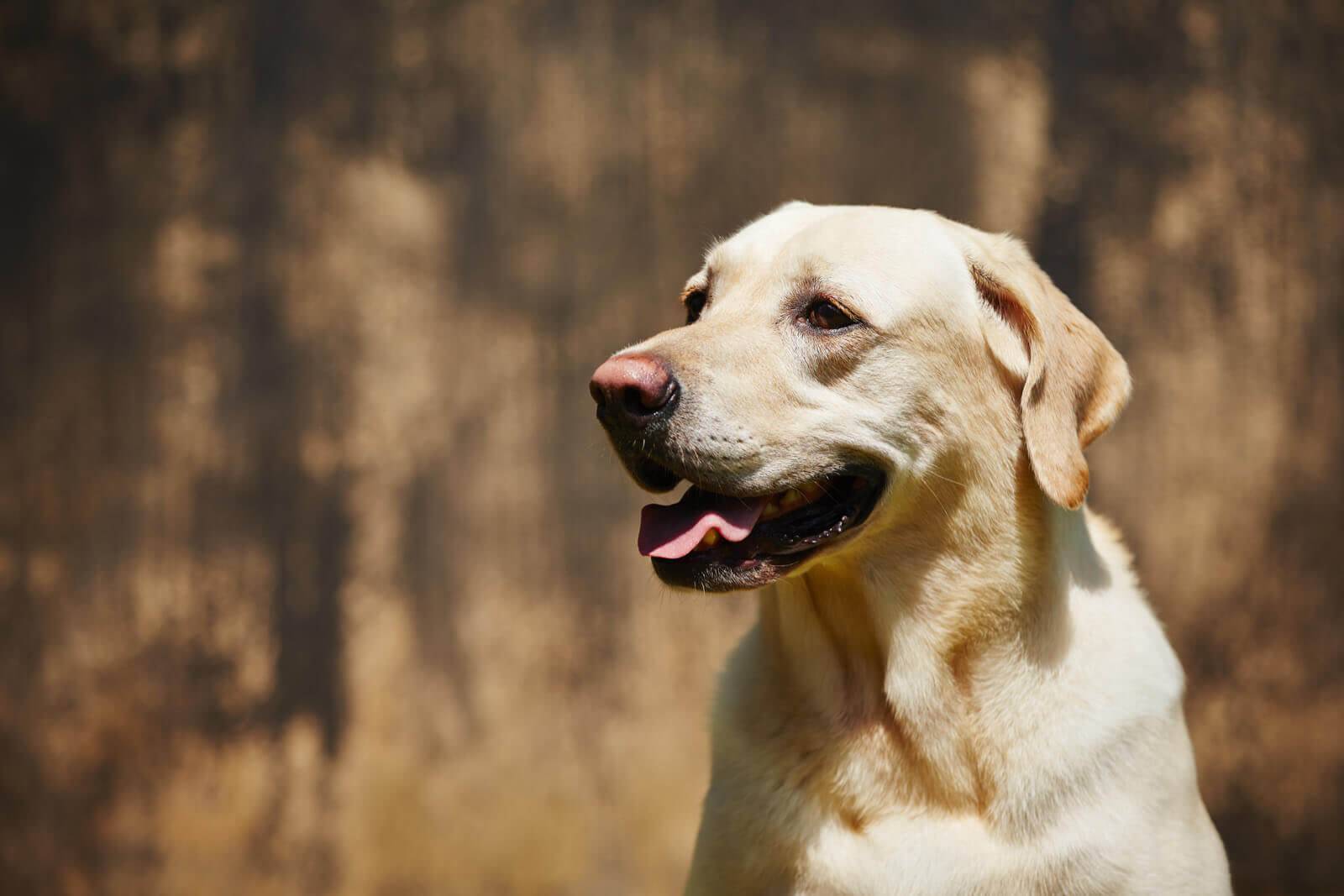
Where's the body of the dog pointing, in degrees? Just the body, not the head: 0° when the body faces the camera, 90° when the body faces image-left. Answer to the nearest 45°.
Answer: approximately 45°
